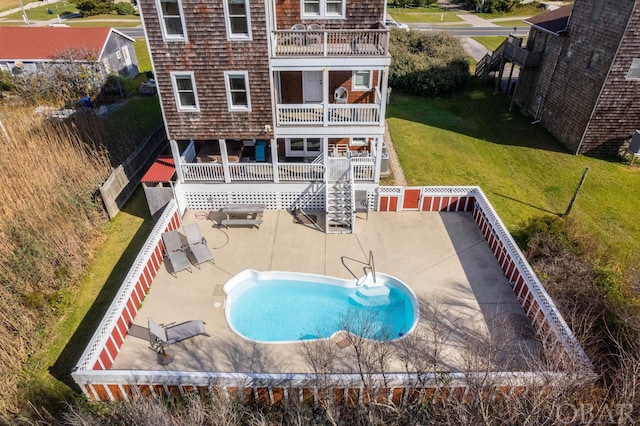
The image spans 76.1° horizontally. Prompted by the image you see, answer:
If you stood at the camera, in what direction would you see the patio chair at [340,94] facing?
facing the viewer

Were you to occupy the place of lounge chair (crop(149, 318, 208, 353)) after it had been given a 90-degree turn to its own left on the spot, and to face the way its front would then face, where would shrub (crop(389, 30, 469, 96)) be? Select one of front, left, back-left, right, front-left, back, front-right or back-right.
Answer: front-right

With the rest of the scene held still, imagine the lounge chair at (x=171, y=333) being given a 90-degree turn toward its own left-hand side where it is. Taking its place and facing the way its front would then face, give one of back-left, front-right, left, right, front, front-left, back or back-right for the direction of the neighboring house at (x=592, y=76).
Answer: right

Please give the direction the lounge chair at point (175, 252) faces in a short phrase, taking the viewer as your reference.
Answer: facing the viewer and to the right of the viewer

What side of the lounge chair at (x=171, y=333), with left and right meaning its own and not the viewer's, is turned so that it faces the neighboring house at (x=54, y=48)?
left

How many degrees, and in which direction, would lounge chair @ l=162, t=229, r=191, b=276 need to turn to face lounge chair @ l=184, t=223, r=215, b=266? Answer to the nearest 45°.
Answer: approximately 45° to its left

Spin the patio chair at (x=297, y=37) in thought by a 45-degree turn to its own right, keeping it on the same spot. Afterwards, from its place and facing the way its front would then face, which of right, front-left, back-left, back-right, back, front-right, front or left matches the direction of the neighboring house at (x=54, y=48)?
right

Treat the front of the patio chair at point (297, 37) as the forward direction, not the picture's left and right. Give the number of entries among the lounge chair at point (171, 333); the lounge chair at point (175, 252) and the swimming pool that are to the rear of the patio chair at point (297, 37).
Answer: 0

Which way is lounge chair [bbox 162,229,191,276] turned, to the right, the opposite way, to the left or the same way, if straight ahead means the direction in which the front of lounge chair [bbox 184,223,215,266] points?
the same way

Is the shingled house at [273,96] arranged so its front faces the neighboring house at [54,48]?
no

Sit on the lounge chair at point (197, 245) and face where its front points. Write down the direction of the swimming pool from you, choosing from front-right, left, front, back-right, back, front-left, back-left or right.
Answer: front

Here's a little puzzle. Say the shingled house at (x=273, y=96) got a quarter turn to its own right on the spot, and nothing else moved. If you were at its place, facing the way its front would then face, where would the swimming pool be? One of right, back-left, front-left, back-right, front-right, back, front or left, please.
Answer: left

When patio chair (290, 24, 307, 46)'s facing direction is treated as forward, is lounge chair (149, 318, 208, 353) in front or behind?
in front

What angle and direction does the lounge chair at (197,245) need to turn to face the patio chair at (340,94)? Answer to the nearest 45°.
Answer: approximately 90° to its left

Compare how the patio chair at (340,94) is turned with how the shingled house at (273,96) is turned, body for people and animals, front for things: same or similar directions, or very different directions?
same or similar directions

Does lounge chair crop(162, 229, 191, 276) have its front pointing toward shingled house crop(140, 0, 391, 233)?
no

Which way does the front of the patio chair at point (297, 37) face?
toward the camera
